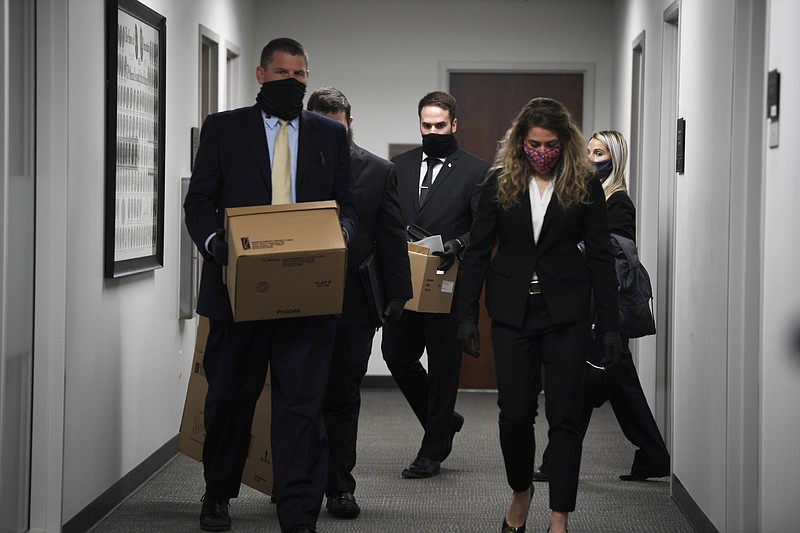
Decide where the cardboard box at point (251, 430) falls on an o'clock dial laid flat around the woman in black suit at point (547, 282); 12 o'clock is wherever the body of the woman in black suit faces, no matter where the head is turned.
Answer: The cardboard box is roughly at 4 o'clock from the woman in black suit.

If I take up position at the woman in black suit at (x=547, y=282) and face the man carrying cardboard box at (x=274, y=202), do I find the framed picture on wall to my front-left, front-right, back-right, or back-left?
front-right

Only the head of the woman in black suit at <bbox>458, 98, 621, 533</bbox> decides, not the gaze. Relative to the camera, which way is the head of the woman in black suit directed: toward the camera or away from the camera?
toward the camera

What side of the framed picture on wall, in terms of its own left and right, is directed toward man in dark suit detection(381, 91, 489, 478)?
front

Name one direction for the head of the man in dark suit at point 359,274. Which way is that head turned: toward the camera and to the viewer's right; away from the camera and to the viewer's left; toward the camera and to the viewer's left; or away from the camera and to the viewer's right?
toward the camera and to the viewer's left

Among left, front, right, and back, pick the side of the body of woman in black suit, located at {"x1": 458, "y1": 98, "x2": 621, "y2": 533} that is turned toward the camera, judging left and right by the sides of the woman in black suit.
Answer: front

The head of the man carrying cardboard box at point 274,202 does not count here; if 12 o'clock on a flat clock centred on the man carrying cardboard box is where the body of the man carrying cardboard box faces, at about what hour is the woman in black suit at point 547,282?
The woman in black suit is roughly at 9 o'clock from the man carrying cardboard box.

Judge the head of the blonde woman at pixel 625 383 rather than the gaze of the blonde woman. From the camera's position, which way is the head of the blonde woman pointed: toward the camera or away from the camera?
toward the camera

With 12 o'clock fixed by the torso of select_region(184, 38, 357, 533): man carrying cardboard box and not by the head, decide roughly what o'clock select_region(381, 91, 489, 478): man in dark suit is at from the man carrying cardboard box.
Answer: The man in dark suit is roughly at 7 o'clock from the man carrying cardboard box.

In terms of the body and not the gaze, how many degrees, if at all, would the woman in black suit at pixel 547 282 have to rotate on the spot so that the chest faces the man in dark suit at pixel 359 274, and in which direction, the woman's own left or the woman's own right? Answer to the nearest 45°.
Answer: approximately 135° to the woman's own right

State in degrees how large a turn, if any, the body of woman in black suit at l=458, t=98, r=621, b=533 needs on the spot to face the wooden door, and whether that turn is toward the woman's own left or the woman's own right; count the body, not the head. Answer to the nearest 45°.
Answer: approximately 180°

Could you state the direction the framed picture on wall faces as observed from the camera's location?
facing to the right of the viewer

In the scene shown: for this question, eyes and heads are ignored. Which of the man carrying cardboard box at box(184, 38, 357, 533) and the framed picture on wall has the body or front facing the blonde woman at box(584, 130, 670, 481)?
the framed picture on wall

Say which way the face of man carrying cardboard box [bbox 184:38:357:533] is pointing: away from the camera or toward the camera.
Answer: toward the camera
